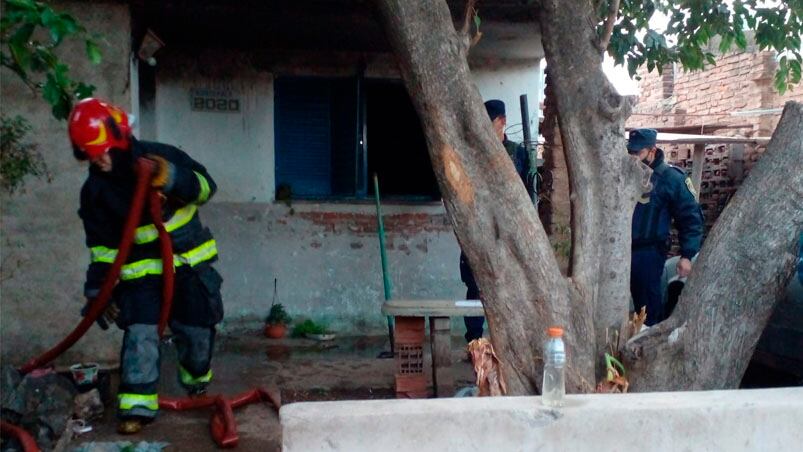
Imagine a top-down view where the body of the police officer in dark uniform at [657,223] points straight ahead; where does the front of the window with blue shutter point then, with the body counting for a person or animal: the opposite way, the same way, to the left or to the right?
to the left

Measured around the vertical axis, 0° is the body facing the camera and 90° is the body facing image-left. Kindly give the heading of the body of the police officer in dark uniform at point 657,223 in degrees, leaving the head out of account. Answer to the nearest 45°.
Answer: approximately 45°

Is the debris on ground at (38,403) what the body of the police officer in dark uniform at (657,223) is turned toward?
yes
